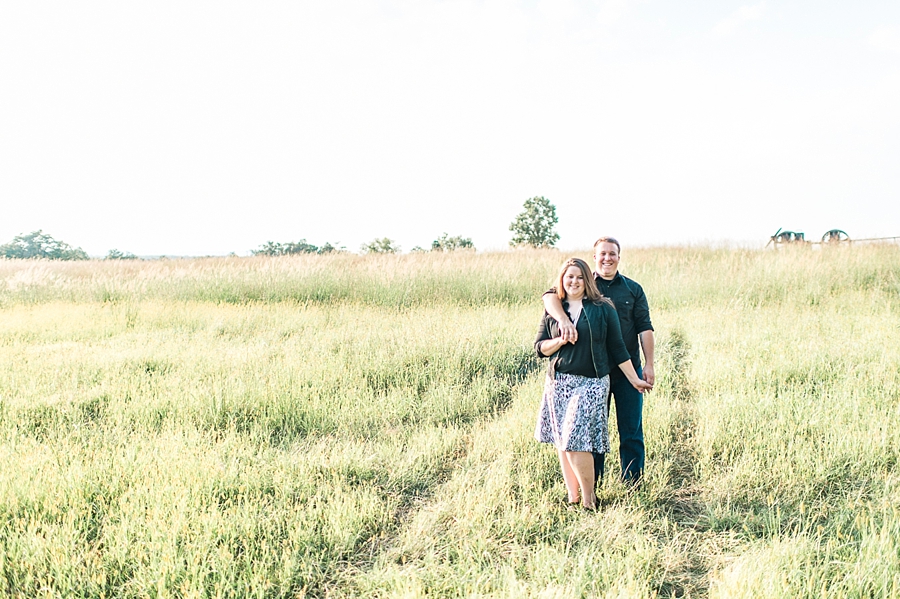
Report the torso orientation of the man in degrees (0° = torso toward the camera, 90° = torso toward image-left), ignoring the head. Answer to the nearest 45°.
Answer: approximately 0°
